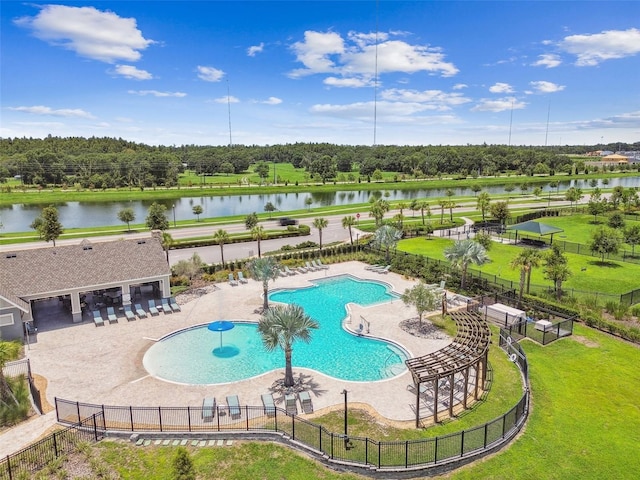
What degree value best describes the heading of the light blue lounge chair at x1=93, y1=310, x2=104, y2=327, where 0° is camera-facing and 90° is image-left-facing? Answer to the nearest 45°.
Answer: approximately 315°

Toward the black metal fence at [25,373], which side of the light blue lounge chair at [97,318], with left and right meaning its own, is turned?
right

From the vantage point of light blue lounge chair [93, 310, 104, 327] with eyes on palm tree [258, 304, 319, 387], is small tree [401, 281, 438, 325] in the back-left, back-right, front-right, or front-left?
front-left

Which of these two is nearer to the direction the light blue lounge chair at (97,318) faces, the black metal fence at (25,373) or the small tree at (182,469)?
the small tree

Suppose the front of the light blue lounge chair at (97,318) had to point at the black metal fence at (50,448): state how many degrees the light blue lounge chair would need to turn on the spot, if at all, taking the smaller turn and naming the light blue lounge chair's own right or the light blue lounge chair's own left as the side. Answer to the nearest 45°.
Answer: approximately 45° to the light blue lounge chair's own right

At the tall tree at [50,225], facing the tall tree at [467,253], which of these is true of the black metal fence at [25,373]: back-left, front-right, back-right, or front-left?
front-right

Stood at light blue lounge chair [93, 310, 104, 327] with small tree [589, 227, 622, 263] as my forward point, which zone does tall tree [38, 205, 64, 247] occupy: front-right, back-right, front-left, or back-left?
back-left

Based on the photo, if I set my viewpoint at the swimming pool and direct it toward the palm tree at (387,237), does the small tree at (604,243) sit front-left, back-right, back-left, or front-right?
front-right

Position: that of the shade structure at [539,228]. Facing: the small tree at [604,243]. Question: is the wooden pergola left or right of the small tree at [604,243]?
right

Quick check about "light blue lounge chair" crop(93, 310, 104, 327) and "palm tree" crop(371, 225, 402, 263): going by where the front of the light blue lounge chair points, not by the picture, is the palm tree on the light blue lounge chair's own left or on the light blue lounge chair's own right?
on the light blue lounge chair's own left

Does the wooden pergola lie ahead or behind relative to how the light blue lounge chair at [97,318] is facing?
ahead
